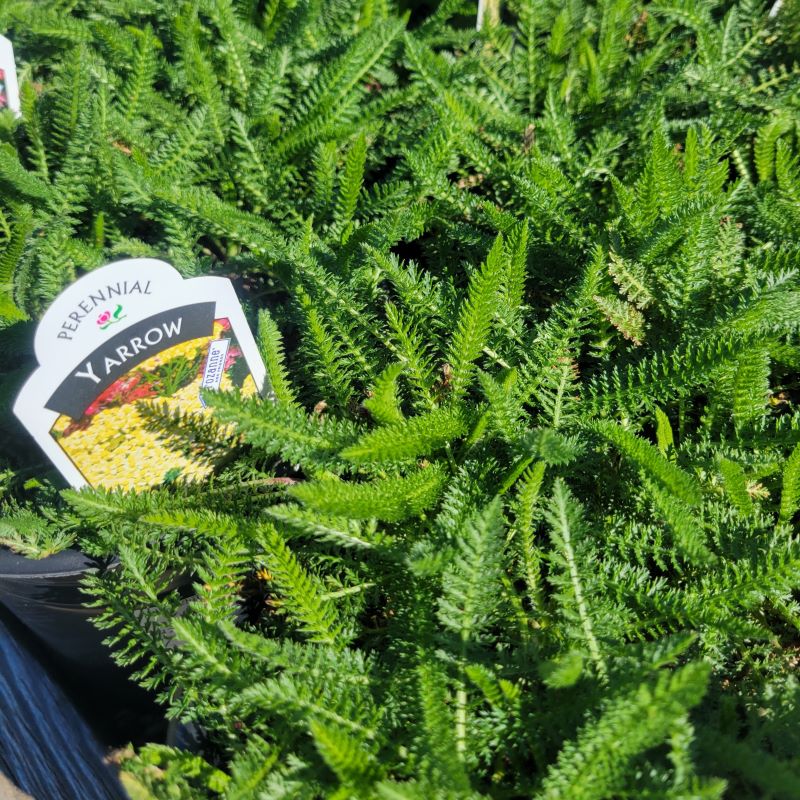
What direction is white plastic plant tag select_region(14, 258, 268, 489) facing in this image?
toward the camera
